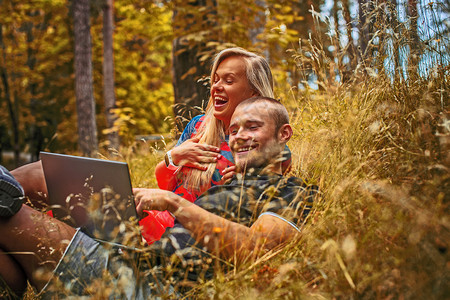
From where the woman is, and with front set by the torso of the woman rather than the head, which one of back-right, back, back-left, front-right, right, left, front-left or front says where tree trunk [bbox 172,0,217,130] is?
back-right

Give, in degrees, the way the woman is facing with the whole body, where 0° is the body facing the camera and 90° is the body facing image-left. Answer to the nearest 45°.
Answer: approximately 45°

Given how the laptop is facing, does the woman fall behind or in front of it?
in front

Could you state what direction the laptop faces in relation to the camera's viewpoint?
facing away from the viewer and to the right of the viewer

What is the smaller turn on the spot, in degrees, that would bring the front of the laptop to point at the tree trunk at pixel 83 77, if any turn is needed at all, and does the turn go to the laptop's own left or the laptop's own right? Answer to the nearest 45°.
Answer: approximately 45° to the laptop's own left

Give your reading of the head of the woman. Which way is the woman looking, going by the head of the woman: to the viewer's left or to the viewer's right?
to the viewer's left

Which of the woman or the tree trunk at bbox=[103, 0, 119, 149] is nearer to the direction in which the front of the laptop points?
the woman

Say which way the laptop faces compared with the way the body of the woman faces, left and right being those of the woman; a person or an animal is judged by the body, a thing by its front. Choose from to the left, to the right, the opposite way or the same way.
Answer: the opposite way

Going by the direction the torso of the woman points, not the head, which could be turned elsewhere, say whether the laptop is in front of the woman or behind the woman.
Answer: in front

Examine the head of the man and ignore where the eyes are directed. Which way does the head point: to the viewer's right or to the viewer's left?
to the viewer's left
